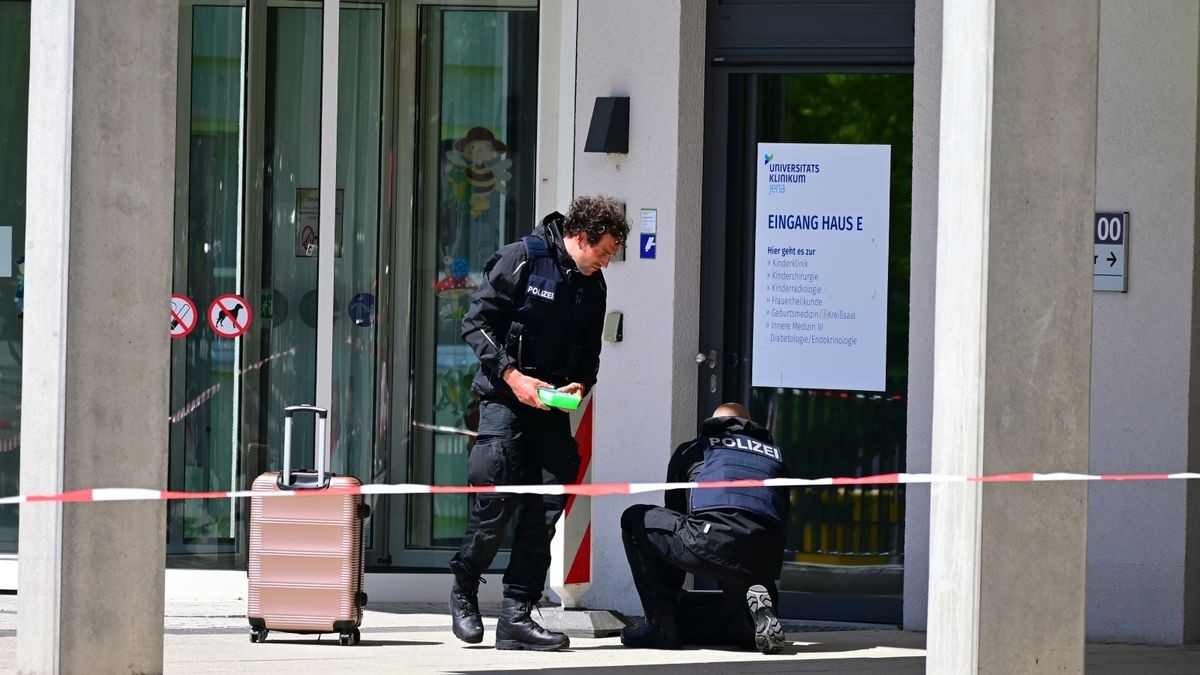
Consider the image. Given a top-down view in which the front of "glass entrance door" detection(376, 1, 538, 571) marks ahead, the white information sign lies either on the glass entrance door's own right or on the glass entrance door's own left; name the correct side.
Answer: on the glass entrance door's own left

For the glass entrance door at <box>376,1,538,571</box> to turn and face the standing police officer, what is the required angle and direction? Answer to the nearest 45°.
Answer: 0° — it already faces them

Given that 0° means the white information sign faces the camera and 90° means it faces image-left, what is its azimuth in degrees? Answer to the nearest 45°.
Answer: approximately 0°

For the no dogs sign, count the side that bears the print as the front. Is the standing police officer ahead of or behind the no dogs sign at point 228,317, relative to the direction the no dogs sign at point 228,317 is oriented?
ahead

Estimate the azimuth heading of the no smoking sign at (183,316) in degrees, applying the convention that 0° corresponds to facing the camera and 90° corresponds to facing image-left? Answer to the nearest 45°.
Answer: approximately 0°

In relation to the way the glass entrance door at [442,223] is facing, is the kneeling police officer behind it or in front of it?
in front

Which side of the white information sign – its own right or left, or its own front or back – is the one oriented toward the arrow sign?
left
